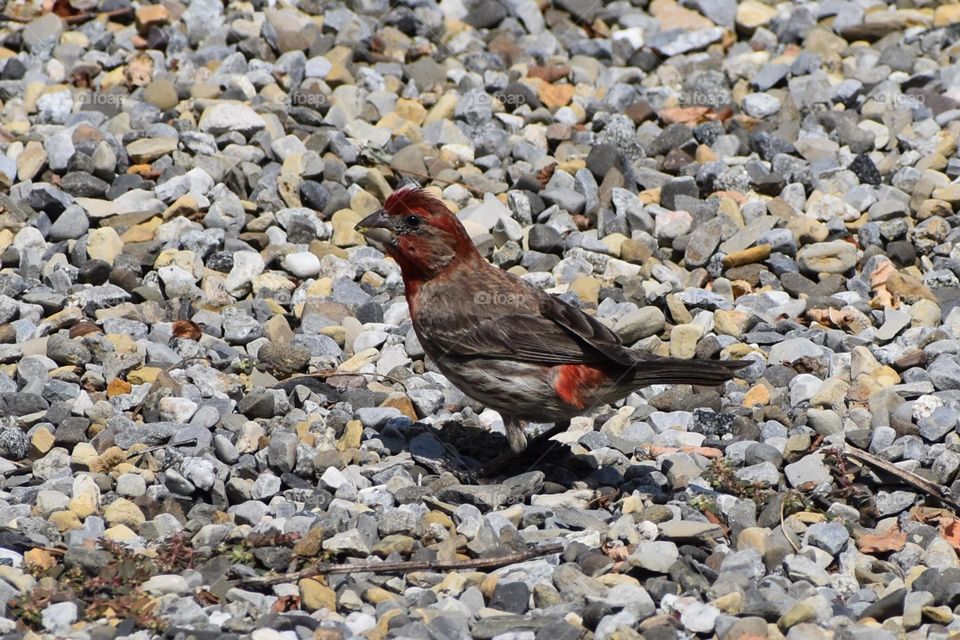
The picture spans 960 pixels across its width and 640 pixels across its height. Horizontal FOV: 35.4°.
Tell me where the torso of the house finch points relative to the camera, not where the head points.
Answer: to the viewer's left

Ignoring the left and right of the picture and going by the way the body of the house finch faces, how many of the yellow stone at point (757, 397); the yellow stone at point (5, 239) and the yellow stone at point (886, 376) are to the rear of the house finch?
2

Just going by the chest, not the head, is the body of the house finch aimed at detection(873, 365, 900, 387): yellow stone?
no

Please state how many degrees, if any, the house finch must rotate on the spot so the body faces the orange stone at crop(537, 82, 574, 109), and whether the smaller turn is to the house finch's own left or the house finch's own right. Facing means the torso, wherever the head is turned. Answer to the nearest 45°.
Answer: approximately 90° to the house finch's own right

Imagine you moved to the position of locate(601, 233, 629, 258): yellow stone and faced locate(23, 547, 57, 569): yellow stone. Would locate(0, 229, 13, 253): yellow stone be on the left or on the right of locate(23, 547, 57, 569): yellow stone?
right

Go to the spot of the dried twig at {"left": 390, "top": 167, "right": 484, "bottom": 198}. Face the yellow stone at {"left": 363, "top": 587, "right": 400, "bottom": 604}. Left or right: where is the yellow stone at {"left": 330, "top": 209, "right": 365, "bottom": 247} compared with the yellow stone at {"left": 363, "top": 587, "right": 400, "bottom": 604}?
right

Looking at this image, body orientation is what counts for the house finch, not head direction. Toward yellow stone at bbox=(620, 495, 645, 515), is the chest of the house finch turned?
no

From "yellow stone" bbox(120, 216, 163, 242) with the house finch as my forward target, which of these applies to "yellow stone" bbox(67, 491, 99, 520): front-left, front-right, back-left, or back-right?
front-right

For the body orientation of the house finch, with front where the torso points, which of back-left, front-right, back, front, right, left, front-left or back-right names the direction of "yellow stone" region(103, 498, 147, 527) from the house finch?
front-left

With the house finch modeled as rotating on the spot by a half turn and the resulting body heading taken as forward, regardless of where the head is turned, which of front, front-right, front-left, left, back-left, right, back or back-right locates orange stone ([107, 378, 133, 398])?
back

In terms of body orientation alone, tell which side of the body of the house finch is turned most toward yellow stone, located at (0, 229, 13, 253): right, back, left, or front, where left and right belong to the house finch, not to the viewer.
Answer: front

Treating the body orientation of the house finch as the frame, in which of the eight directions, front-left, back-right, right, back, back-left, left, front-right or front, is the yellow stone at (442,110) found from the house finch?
right

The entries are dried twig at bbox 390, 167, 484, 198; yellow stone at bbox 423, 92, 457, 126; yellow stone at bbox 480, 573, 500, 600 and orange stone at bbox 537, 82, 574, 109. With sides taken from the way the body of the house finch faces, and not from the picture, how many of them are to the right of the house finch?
3

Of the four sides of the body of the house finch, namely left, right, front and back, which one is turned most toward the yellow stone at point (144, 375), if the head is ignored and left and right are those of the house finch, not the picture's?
front

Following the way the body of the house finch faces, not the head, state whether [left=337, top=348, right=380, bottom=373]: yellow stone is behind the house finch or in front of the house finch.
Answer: in front

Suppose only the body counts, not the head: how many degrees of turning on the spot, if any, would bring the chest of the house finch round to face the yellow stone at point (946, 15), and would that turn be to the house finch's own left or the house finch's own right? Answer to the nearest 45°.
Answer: approximately 135° to the house finch's own right

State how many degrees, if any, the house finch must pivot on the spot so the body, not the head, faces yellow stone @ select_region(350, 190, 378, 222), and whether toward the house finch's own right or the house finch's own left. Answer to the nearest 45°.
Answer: approximately 45° to the house finch's own right

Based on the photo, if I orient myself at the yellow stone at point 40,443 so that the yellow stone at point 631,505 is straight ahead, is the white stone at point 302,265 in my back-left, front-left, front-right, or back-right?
front-left

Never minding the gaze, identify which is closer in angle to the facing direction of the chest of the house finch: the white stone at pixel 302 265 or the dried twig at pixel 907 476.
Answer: the white stone

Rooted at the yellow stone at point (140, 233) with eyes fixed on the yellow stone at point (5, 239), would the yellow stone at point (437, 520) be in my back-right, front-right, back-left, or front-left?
back-left

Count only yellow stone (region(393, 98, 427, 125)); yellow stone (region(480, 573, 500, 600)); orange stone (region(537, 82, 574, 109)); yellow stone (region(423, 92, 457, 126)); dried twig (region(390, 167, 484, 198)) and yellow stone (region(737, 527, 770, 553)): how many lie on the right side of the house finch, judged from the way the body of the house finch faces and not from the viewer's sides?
4

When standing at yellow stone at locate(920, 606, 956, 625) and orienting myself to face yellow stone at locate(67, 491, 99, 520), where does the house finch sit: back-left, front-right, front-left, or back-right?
front-right
